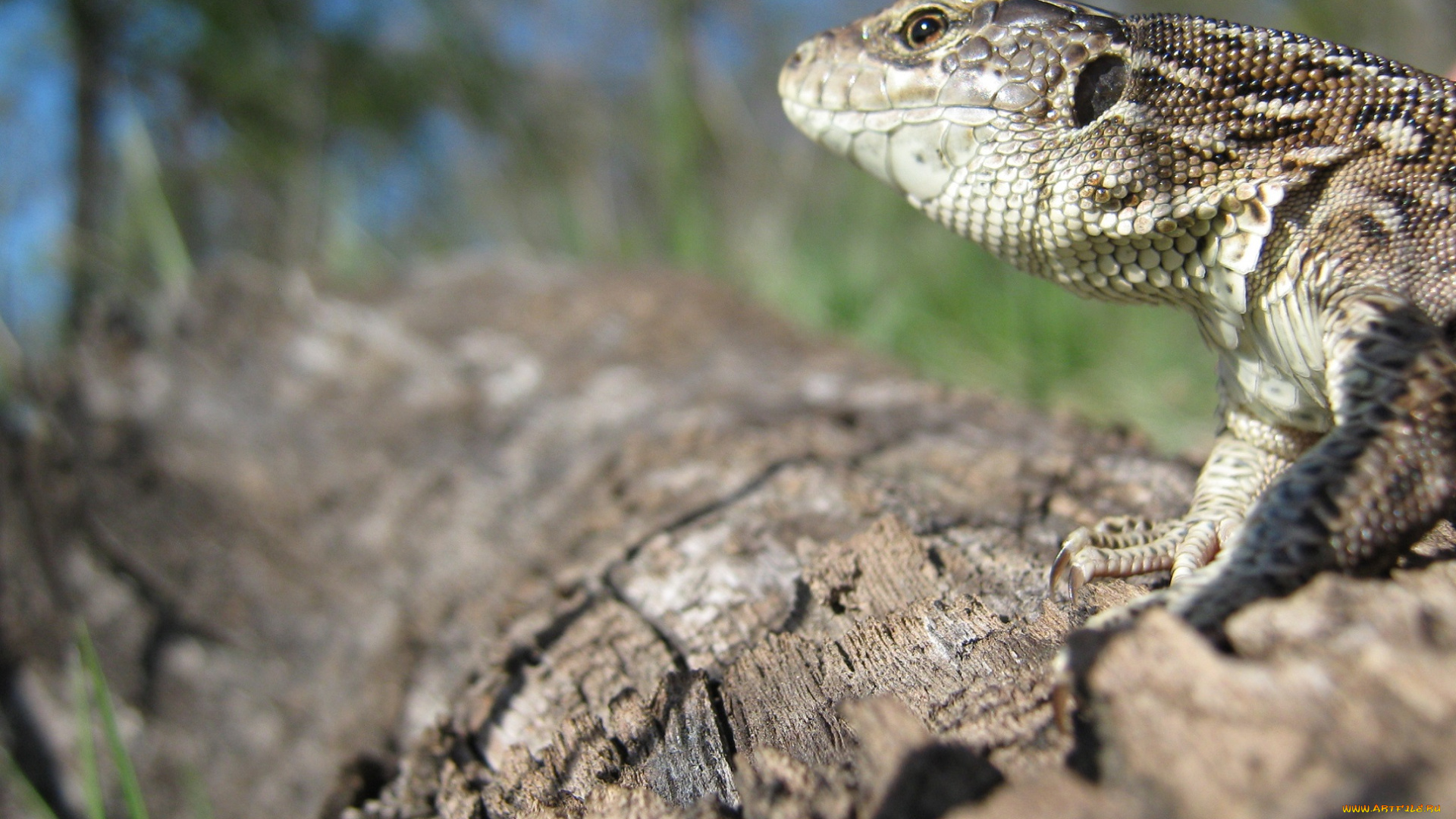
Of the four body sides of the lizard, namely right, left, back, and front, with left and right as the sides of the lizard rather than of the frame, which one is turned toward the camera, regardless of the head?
left

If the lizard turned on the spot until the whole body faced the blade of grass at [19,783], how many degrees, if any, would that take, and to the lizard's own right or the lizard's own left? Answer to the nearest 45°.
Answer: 0° — it already faces it

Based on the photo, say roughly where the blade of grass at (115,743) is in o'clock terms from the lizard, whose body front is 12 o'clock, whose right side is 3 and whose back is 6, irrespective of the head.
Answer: The blade of grass is roughly at 11 o'clock from the lizard.
